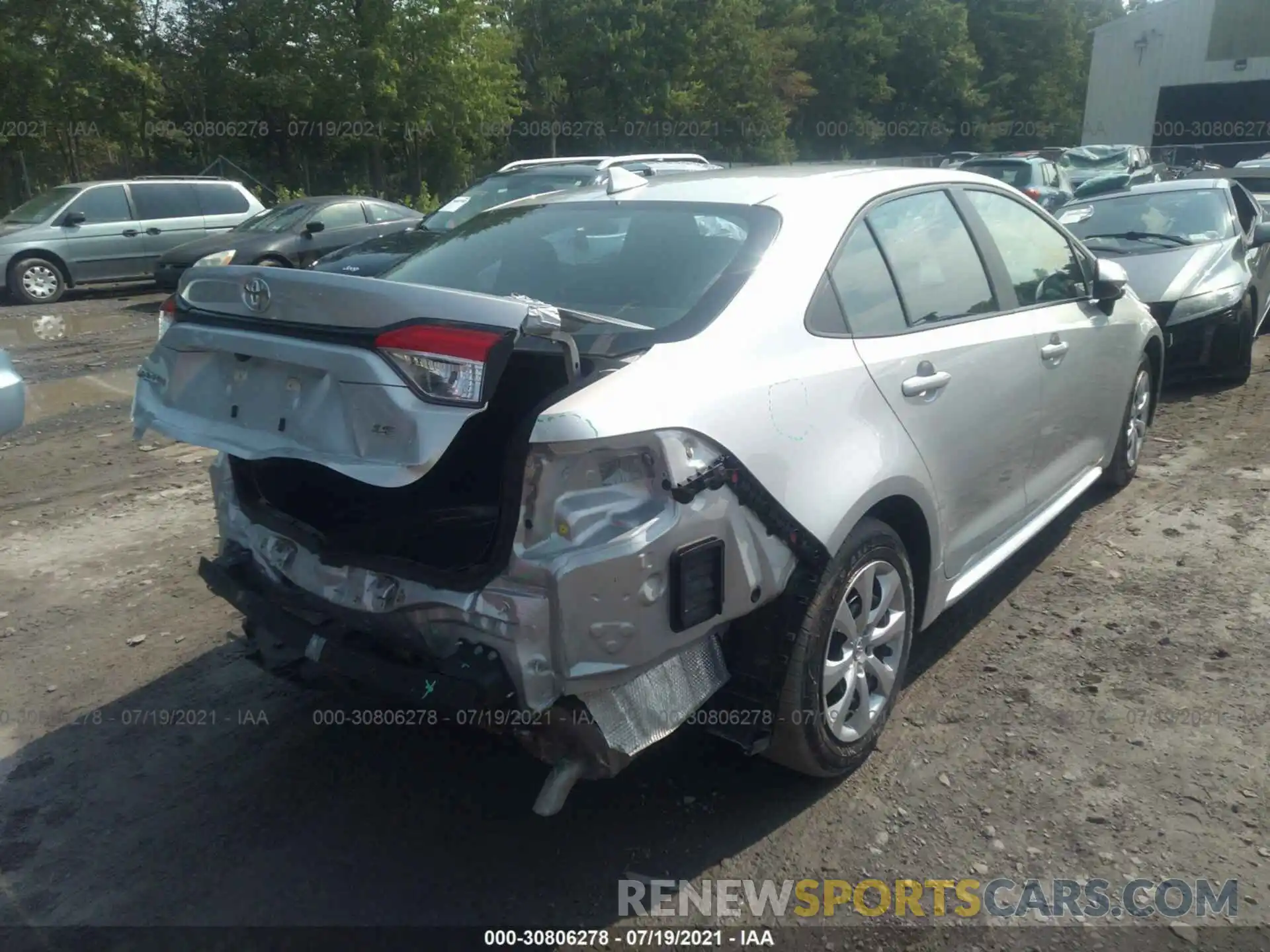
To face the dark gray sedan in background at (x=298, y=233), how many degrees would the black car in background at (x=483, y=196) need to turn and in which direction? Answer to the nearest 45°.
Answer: approximately 90° to its right

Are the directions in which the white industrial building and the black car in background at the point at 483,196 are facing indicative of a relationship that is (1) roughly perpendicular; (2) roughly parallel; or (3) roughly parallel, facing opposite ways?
roughly parallel

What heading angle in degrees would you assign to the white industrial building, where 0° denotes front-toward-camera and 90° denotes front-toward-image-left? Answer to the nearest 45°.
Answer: approximately 0°

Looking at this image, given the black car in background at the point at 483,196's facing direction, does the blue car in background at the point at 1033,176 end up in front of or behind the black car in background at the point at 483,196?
behind

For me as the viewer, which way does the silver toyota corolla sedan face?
facing away from the viewer and to the right of the viewer

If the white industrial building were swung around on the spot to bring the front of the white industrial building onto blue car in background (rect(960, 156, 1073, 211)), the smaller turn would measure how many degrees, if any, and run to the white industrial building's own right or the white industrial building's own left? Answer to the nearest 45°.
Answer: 0° — it already faces it

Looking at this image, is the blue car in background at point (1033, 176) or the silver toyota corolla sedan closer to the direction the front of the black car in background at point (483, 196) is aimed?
the silver toyota corolla sedan

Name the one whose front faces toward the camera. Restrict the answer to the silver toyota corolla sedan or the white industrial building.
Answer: the white industrial building

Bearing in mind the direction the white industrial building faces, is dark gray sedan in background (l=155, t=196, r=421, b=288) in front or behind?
in front

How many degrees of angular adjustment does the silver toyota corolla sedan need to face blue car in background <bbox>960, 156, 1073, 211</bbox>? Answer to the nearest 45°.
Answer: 0° — it already faces it

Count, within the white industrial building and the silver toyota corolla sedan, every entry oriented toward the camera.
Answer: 1

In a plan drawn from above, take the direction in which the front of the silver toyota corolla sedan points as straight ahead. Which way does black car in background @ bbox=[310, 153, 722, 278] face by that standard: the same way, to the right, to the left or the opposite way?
the opposite way

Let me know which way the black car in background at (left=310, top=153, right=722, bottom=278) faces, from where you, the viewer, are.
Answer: facing the viewer and to the left of the viewer

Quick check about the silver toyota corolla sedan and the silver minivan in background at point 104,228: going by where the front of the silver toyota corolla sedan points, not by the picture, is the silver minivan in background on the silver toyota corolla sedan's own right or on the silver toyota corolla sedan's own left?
on the silver toyota corolla sedan's own left

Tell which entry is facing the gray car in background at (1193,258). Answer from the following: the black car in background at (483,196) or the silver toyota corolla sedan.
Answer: the silver toyota corolla sedan
